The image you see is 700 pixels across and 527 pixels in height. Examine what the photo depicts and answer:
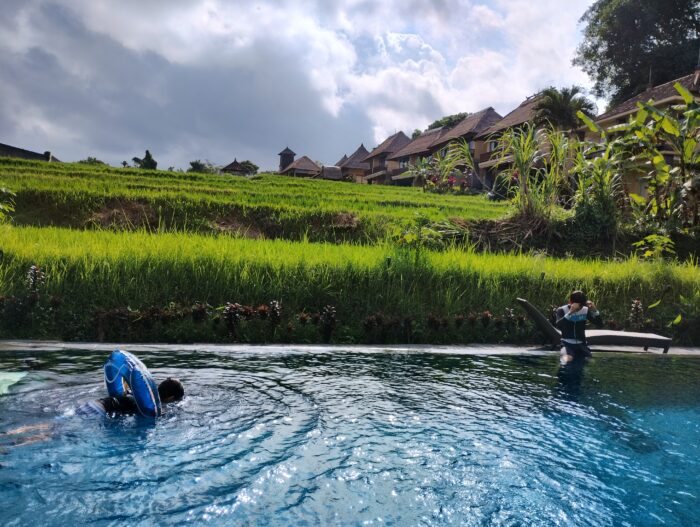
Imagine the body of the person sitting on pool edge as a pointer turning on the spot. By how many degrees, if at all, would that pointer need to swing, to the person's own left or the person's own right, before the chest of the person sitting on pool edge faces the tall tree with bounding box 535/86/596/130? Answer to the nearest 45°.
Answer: approximately 180°

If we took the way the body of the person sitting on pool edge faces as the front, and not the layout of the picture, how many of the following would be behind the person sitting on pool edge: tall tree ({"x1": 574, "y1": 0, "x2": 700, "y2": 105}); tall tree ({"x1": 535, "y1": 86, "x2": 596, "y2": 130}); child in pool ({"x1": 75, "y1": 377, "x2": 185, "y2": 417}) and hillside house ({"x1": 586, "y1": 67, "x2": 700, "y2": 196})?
3

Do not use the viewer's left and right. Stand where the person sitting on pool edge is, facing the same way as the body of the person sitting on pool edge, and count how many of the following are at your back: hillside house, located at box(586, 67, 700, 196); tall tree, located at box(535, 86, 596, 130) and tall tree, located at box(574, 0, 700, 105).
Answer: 3

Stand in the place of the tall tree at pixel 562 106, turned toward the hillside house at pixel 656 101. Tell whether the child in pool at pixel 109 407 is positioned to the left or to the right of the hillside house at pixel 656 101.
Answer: right

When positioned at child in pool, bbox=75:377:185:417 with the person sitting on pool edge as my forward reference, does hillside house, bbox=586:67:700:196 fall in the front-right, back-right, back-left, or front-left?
front-left

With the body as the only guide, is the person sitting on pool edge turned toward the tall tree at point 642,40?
no

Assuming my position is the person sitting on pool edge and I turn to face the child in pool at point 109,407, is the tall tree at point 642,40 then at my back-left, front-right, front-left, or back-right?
back-right

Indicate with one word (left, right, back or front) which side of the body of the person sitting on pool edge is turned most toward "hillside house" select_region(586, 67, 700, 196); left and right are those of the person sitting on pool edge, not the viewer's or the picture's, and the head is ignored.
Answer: back

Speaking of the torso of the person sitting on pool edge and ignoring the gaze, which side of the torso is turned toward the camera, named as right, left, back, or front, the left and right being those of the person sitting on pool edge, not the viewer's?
front

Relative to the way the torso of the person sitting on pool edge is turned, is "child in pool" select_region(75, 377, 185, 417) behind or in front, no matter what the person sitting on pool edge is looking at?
in front

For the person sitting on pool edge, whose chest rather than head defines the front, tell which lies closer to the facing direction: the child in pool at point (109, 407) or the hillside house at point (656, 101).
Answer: the child in pool
